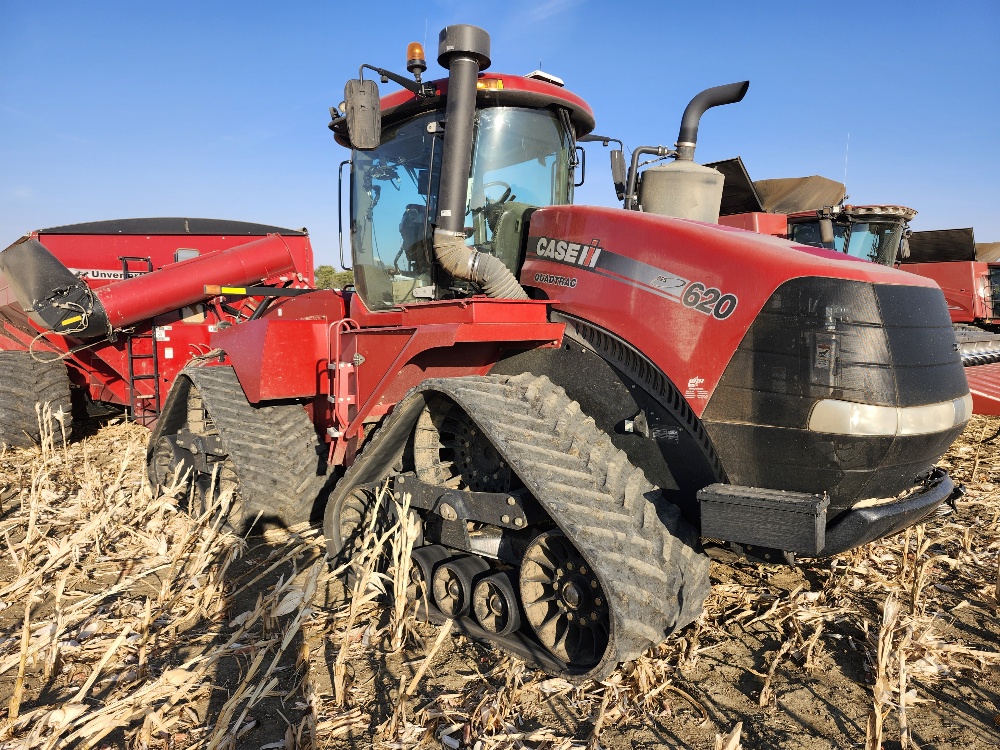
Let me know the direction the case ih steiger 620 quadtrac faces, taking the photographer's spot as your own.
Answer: facing the viewer and to the right of the viewer
